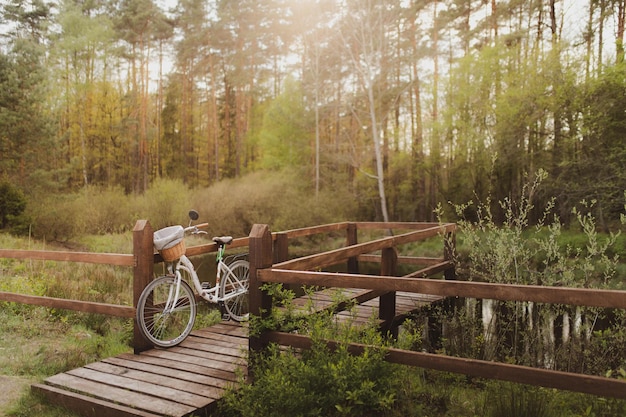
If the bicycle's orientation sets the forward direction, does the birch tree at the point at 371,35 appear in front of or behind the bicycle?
behind

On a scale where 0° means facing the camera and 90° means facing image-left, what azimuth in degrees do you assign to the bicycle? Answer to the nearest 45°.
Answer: approximately 45°
